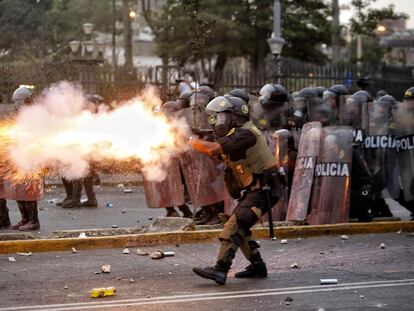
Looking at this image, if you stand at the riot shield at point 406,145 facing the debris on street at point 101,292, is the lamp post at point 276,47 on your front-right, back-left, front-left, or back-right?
back-right

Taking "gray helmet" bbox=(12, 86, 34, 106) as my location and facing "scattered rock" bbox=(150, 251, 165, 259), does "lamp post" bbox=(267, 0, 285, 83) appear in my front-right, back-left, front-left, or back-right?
back-left

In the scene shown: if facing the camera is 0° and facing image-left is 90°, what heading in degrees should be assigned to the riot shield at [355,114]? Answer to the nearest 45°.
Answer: approximately 45°

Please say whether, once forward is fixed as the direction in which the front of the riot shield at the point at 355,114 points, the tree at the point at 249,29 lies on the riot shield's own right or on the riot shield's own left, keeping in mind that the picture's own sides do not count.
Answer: on the riot shield's own right

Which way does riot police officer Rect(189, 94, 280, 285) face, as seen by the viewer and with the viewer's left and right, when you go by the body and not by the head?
facing to the left of the viewer

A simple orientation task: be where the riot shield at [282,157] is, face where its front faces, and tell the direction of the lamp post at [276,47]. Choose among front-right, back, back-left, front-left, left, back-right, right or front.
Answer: back-right

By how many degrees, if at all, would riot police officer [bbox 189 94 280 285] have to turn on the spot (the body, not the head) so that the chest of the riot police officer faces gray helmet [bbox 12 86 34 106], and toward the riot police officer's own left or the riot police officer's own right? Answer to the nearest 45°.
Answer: approximately 45° to the riot police officer's own right

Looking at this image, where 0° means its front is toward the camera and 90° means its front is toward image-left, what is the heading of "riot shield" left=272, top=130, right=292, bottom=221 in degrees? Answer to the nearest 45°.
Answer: approximately 45°

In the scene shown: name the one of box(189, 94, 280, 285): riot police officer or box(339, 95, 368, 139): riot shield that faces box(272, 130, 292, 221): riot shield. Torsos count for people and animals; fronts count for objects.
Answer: box(339, 95, 368, 139): riot shield
